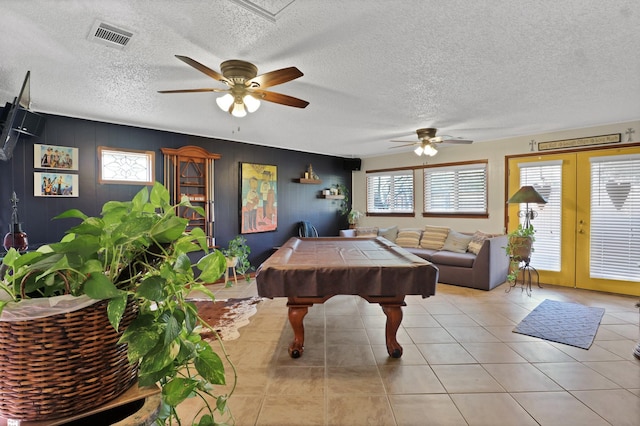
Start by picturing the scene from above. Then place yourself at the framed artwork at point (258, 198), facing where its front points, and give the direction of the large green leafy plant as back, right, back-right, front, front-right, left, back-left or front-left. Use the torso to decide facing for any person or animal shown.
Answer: front-right

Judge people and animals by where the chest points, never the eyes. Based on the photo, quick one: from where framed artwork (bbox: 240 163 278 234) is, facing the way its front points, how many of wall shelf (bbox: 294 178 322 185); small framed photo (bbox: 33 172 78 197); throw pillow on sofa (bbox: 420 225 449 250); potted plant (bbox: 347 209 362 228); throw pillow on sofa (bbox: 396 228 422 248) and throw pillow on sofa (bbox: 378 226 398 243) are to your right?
1

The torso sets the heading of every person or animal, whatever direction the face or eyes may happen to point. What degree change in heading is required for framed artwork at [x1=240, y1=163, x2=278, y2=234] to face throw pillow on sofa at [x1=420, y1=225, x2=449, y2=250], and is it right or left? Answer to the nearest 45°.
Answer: approximately 45° to its left

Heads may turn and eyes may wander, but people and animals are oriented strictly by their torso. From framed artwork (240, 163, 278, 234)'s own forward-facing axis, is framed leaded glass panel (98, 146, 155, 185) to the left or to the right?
on its right

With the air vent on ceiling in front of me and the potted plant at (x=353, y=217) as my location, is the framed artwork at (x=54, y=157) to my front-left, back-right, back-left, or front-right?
front-right

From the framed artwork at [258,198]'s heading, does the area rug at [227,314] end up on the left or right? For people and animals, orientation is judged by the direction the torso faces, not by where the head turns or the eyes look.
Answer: on its right

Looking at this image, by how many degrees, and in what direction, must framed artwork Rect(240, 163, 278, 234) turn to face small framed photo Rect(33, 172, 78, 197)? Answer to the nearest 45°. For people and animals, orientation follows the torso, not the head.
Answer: approximately 90° to its right

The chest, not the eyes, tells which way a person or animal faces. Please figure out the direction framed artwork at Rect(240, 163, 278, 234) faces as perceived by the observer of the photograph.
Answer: facing the viewer and to the right of the viewer

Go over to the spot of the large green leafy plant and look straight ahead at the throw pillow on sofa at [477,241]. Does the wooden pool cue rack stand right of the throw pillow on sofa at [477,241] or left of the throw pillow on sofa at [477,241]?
left

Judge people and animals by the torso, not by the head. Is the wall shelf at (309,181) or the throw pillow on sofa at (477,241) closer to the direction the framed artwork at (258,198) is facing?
the throw pillow on sofa

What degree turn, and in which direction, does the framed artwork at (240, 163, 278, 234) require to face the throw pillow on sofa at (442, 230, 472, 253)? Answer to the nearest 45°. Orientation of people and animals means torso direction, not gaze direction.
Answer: approximately 45° to its left

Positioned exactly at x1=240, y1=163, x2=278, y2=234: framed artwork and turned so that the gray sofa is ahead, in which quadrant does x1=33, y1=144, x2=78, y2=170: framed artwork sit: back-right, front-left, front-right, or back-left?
back-right

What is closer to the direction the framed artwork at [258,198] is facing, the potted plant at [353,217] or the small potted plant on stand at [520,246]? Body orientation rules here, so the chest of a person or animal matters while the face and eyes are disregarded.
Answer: the small potted plant on stand

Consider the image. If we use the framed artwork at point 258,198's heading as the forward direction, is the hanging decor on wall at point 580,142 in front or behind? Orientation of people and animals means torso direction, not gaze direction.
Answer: in front

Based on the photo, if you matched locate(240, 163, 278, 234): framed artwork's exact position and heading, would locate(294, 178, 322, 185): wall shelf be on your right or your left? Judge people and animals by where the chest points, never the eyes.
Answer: on your left
